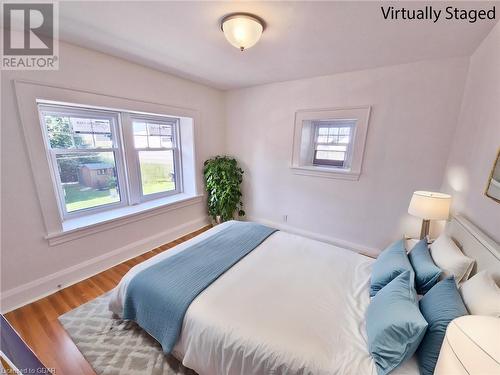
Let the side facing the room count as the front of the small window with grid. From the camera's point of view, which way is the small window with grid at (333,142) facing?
toward the camera

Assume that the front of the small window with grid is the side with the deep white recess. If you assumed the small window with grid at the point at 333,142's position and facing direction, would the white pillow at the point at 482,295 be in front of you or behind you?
in front

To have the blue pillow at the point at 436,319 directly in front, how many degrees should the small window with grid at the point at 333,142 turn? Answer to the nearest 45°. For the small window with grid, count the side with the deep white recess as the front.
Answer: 0° — it already faces it

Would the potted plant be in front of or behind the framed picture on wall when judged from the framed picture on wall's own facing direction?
in front

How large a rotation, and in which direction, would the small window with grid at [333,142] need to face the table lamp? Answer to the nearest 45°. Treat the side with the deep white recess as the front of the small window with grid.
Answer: approximately 45° to its left

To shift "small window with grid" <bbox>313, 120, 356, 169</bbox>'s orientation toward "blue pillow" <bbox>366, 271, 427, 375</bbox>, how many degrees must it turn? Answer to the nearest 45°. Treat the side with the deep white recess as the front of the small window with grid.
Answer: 0° — it already faces it

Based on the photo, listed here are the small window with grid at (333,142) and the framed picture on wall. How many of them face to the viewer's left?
1

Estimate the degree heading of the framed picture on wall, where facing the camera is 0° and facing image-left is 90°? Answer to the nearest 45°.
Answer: approximately 90°

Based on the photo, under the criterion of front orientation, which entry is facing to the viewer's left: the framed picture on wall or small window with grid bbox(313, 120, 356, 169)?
the framed picture on wall

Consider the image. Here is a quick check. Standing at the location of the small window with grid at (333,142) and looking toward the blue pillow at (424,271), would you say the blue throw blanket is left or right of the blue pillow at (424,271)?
right
